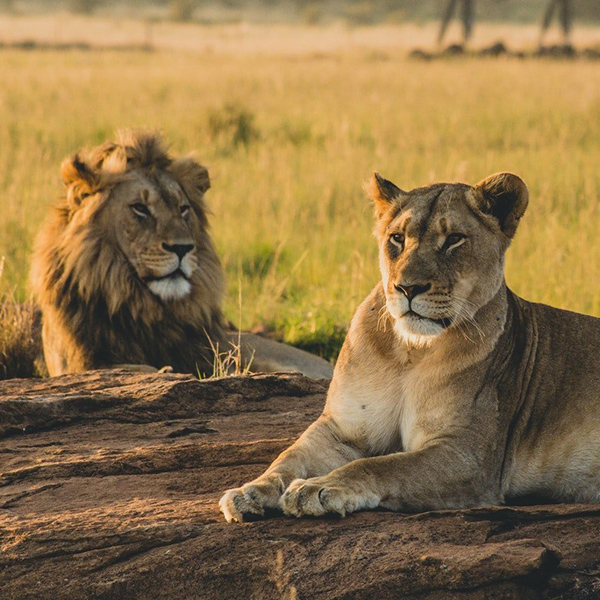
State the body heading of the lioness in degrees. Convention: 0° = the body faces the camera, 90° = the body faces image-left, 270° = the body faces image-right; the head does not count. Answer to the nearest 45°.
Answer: approximately 45°

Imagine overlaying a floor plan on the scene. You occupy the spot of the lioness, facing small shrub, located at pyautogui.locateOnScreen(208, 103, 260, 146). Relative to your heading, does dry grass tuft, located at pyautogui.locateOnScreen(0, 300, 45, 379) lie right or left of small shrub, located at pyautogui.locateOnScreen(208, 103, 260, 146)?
left

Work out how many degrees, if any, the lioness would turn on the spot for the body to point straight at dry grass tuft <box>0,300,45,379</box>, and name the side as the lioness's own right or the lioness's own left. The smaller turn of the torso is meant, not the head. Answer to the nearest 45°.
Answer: approximately 90° to the lioness's own right

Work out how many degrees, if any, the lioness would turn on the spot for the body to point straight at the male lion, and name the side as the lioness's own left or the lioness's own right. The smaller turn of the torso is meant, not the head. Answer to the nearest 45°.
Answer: approximately 90° to the lioness's own right

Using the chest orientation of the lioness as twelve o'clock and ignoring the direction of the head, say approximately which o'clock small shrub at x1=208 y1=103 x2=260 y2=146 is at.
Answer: The small shrub is roughly at 4 o'clock from the lioness.
